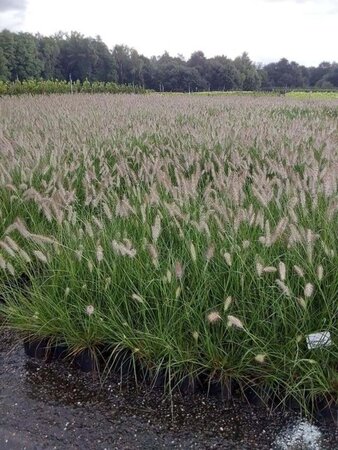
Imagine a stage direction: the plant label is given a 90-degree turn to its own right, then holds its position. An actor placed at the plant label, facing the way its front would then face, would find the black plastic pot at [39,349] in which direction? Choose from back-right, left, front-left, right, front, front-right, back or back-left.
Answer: front

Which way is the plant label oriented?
toward the camera

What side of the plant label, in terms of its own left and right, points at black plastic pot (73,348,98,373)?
right

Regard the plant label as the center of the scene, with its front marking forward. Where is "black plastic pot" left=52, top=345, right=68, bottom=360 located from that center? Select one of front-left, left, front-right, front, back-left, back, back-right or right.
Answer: right
